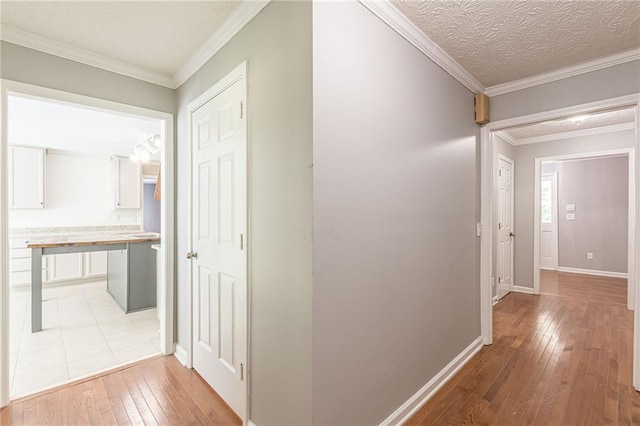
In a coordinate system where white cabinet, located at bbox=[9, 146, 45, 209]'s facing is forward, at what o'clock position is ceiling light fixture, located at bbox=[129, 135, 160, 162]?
The ceiling light fixture is roughly at 11 o'clock from the white cabinet.

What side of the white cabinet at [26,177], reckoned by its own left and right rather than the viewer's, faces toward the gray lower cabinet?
front

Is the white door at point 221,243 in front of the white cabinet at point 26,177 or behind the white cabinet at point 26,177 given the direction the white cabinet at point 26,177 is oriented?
in front

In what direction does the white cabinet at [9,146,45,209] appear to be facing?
toward the camera

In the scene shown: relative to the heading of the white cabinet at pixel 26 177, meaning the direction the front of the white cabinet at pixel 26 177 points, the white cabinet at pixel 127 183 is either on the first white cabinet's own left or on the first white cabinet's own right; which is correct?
on the first white cabinet's own left

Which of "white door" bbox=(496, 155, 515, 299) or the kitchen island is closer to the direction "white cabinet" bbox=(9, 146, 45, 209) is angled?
the kitchen island
